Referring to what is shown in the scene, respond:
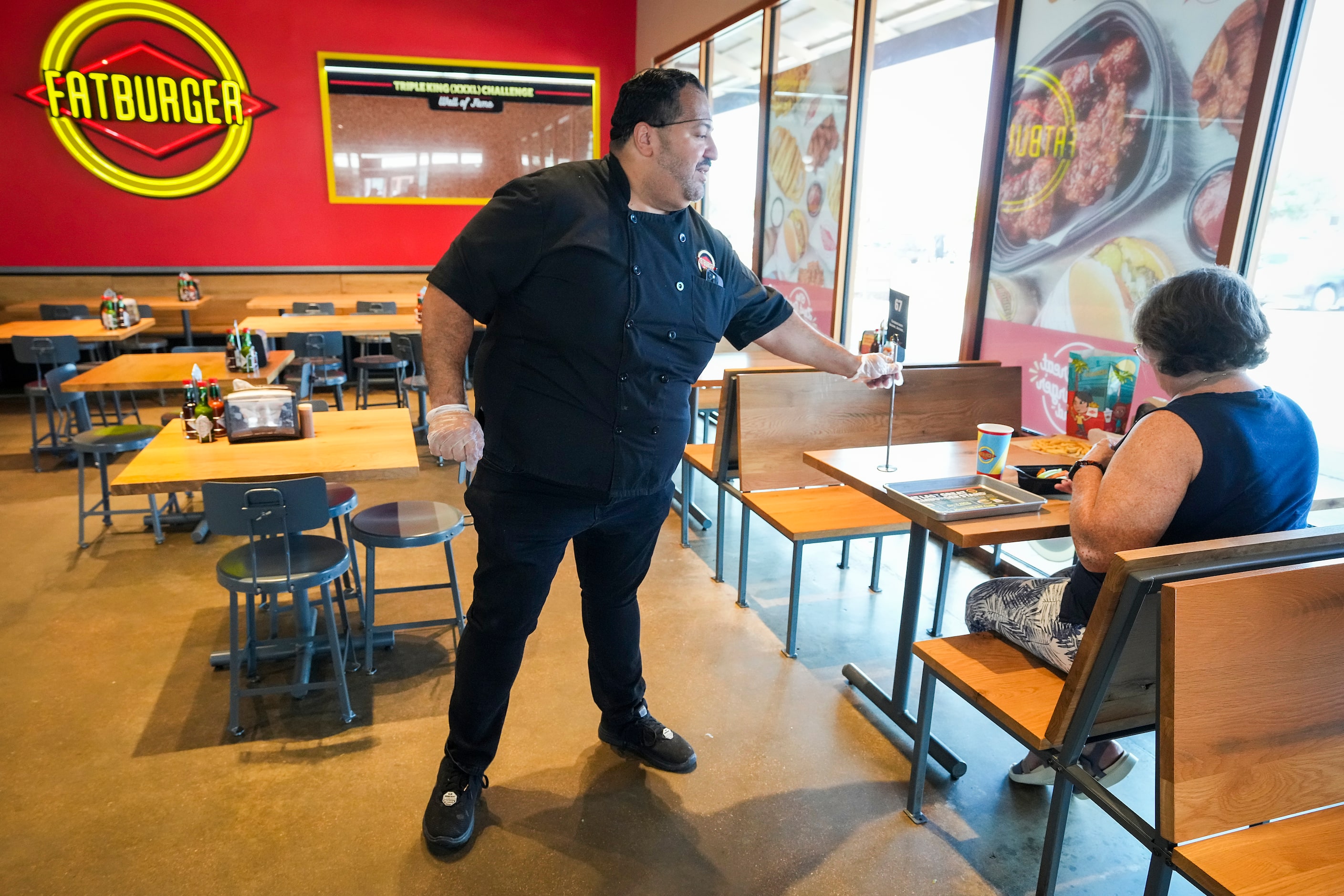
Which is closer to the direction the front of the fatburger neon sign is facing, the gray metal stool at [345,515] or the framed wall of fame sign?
the gray metal stool

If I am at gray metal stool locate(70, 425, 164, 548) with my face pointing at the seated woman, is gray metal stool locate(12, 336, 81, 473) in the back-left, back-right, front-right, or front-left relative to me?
back-left

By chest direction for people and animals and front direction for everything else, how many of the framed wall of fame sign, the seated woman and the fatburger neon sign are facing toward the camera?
2

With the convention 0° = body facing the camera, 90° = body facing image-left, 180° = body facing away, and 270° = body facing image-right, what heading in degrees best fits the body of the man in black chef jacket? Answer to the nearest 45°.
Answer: approximately 315°

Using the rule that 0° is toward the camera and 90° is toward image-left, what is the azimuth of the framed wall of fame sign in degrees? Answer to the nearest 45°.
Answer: approximately 0°

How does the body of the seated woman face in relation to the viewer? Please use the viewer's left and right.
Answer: facing away from the viewer and to the left of the viewer

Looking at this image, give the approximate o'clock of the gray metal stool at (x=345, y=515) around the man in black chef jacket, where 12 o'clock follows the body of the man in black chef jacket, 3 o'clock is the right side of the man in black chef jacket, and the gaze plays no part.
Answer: The gray metal stool is roughly at 6 o'clock from the man in black chef jacket.

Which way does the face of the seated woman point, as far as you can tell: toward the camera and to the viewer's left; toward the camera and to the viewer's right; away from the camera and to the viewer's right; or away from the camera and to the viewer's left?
away from the camera and to the viewer's left

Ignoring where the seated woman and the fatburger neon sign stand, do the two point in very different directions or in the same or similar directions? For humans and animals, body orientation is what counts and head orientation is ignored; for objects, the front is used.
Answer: very different directions

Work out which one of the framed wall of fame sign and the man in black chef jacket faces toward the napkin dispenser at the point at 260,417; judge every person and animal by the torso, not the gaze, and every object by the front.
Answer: the framed wall of fame sign

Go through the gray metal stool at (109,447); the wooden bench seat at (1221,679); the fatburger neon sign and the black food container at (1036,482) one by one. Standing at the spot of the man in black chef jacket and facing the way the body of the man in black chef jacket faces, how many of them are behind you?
2

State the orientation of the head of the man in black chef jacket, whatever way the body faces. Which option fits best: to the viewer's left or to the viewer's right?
to the viewer's right

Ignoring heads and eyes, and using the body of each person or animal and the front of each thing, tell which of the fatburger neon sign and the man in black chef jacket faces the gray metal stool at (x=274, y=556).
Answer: the fatburger neon sign
